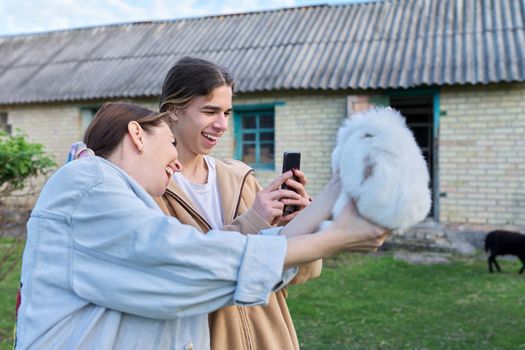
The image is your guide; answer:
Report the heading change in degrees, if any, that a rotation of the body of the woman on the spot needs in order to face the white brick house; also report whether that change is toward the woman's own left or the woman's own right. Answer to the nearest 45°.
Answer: approximately 90° to the woman's own left

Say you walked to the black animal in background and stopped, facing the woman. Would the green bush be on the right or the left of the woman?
right

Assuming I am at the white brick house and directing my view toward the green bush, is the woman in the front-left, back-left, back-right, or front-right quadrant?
front-left

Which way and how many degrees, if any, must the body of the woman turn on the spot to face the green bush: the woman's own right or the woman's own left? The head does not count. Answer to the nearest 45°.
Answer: approximately 90° to the woman's own left

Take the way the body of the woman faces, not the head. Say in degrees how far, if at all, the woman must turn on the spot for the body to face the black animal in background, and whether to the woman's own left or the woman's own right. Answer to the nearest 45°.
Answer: approximately 45° to the woman's own left

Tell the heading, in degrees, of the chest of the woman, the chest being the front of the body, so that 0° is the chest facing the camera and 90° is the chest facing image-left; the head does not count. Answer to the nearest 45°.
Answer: approximately 270°
